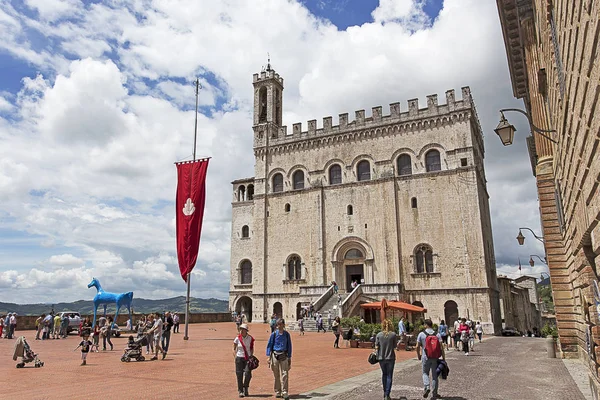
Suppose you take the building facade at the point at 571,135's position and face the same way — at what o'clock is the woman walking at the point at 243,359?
The woman walking is roughly at 12 o'clock from the building facade.

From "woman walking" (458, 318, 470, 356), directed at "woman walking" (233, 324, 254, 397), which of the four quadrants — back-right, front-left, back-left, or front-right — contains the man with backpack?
front-left

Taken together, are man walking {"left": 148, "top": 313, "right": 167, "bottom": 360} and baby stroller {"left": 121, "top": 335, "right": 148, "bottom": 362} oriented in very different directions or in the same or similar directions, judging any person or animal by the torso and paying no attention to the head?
same or similar directions

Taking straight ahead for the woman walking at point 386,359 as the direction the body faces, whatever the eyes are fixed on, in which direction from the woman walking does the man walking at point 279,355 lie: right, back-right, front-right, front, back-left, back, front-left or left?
left

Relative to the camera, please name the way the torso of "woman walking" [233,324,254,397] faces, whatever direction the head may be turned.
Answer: toward the camera

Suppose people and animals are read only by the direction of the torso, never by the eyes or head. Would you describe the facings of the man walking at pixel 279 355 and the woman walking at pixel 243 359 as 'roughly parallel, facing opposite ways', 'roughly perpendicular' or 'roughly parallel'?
roughly parallel

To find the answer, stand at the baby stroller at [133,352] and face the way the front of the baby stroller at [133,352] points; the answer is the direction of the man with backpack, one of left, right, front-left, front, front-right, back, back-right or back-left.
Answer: back-left

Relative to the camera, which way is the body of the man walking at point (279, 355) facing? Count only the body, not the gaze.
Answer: toward the camera

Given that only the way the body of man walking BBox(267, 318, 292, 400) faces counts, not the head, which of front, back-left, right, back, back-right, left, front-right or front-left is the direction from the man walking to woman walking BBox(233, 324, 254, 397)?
right

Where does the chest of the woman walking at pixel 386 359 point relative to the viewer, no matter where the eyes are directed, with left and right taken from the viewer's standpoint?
facing away from the viewer
